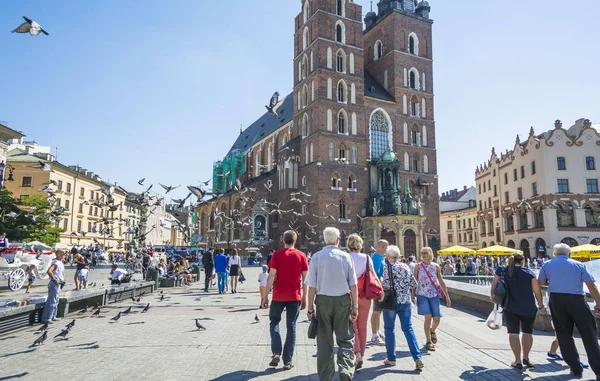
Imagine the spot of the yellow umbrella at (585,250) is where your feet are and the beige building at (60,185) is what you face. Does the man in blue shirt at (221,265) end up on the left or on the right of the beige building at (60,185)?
left

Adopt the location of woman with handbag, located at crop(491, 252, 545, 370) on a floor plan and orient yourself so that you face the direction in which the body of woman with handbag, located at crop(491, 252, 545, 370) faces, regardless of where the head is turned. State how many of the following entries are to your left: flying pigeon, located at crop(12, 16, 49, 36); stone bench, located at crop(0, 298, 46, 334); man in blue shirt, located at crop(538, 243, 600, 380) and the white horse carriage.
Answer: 3

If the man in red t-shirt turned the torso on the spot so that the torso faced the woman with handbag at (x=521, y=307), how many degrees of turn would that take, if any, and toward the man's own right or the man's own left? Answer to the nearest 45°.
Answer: approximately 90° to the man's own right

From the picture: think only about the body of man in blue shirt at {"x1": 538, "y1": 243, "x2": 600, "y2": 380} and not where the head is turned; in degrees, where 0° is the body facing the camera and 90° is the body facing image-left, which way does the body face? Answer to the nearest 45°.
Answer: approximately 180°

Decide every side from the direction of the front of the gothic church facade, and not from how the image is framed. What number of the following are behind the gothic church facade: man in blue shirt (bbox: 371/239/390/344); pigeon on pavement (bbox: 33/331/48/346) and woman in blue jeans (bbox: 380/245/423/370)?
0

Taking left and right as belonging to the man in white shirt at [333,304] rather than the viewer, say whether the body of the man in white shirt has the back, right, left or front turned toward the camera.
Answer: back

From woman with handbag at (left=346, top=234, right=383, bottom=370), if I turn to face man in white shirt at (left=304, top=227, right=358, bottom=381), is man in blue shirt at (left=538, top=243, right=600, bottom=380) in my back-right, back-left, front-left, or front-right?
back-left

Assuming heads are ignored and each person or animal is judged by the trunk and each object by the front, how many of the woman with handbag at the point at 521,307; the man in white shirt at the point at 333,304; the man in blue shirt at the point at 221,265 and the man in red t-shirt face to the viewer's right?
0

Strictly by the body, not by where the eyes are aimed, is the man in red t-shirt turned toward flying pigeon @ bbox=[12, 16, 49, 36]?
no

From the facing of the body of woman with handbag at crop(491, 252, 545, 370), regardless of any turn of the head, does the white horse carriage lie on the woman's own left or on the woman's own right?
on the woman's own left

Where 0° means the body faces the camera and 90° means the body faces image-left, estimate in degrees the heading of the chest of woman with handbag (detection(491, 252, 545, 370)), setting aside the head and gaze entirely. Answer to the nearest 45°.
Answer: approximately 180°

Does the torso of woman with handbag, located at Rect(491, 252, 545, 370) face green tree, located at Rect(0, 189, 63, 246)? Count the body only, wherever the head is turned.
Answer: no

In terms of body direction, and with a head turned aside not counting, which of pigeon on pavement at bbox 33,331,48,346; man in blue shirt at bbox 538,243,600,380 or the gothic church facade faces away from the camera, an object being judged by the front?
the man in blue shirt

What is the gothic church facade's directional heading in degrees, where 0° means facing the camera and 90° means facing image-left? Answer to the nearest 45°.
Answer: approximately 315°

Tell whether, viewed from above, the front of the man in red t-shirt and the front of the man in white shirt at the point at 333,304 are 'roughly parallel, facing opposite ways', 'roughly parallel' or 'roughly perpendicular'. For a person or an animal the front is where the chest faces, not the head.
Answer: roughly parallel

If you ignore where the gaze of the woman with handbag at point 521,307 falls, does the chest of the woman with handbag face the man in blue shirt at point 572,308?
no

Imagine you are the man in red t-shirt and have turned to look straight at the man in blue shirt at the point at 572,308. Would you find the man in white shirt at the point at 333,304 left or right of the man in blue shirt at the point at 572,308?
right

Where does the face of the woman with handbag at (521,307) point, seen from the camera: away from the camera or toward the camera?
away from the camera

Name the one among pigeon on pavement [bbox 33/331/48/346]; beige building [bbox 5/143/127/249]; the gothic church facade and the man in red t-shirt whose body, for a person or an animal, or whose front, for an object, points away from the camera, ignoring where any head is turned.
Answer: the man in red t-shirt
